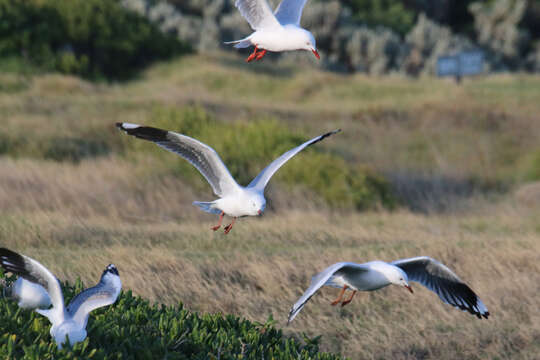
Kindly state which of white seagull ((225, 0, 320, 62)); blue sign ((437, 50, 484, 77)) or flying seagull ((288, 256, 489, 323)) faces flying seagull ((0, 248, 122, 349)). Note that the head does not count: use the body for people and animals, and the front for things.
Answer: the blue sign

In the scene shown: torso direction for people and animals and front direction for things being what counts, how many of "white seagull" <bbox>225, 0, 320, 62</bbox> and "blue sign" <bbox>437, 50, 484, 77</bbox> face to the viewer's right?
1

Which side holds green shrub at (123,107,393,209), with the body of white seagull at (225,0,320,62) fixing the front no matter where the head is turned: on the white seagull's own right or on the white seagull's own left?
on the white seagull's own left

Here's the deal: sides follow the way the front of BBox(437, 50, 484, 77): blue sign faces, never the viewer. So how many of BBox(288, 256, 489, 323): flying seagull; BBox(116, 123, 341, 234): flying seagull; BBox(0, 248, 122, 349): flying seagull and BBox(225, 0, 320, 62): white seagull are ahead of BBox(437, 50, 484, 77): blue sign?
4

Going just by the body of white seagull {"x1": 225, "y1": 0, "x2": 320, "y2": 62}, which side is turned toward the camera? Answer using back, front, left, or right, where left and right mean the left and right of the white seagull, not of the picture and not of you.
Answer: right

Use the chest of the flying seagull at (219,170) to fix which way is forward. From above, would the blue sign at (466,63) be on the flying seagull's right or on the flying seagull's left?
on the flying seagull's left

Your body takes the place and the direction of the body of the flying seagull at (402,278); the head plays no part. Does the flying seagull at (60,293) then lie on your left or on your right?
on your right

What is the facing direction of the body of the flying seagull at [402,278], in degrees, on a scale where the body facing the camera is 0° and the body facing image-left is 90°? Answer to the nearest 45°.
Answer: approximately 315°

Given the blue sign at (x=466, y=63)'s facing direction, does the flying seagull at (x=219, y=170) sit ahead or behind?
ahead
